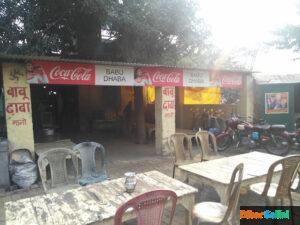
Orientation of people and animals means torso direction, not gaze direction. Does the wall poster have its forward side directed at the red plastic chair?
yes

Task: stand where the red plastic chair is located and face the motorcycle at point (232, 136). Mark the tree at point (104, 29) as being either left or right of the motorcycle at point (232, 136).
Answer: left

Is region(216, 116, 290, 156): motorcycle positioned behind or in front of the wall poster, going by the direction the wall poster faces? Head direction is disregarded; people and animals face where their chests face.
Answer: in front

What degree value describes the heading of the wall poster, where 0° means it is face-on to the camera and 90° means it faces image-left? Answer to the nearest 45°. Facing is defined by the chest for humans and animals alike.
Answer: approximately 0°

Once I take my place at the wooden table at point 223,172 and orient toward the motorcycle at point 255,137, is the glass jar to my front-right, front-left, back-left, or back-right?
back-left

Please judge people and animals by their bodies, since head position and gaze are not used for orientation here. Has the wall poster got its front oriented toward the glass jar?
yes

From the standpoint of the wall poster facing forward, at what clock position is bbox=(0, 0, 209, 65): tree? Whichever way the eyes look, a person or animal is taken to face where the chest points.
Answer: The tree is roughly at 2 o'clock from the wall poster.

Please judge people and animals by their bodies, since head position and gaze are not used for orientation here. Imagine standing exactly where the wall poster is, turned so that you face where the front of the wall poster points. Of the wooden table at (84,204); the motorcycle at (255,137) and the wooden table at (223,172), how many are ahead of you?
3

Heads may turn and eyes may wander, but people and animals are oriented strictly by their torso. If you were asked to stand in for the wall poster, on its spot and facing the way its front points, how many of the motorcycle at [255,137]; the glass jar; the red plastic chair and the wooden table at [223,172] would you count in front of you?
4

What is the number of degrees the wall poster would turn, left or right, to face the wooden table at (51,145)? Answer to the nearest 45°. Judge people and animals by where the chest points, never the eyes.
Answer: approximately 45° to its right

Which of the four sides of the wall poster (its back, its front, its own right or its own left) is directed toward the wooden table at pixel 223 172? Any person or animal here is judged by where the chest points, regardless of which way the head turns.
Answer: front
